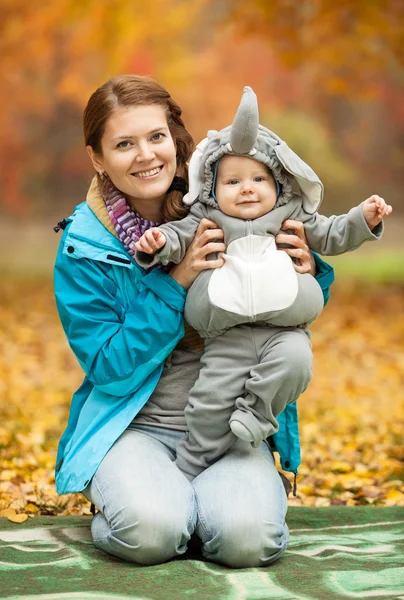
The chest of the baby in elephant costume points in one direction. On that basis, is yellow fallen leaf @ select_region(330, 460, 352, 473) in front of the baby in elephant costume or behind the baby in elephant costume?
behind

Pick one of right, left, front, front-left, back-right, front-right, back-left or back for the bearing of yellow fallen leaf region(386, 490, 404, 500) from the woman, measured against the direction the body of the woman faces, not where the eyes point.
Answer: left

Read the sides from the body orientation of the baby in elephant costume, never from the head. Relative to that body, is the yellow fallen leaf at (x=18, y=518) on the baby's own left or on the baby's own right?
on the baby's own right

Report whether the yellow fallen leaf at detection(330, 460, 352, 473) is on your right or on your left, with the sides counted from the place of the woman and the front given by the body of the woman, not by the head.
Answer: on your left

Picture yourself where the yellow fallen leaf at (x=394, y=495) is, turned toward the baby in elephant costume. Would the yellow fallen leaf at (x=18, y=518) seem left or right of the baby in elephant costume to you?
right

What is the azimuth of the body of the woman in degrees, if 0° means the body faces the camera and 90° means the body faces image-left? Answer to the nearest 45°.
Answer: approximately 315°
